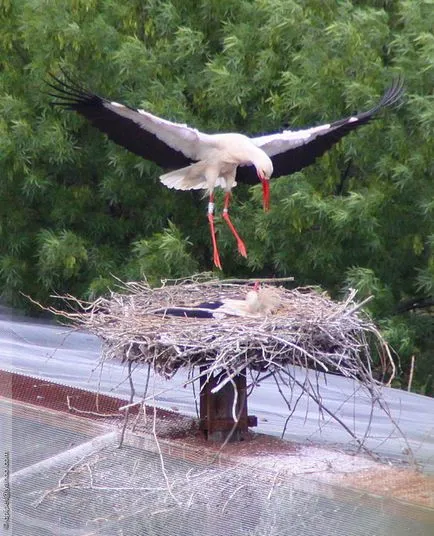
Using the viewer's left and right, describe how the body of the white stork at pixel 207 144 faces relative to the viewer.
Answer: facing the viewer and to the right of the viewer

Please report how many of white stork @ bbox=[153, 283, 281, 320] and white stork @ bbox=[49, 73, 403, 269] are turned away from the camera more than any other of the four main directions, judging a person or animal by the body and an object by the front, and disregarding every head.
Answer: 0

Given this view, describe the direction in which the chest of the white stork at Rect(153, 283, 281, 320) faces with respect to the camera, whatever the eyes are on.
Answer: to the viewer's right
